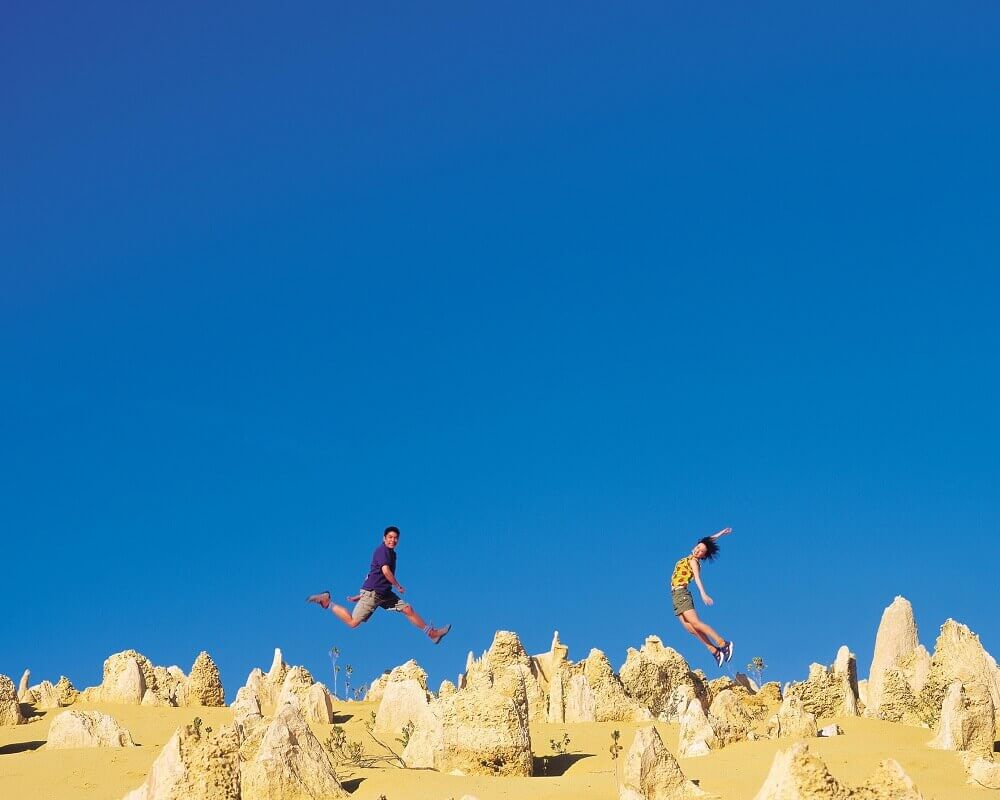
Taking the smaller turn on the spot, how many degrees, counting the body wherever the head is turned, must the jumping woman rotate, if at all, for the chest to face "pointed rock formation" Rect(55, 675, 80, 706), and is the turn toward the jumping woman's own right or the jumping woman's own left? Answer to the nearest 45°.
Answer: approximately 90° to the jumping woman's own right

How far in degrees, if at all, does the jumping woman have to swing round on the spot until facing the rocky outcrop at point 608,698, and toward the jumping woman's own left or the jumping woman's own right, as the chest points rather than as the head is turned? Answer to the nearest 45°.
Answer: approximately 135° to the jumping woman's own right

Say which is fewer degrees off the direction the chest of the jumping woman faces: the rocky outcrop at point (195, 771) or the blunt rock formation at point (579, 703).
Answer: the rocky outcrop

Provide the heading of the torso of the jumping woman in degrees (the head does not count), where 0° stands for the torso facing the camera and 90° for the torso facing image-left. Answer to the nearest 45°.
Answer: approximately 45°

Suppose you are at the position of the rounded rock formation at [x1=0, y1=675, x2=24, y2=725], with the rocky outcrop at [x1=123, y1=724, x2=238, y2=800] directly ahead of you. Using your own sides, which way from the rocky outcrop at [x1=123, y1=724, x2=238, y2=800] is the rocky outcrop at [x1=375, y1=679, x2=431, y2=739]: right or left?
left

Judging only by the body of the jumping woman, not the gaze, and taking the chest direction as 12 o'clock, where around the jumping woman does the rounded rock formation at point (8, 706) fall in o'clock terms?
The rounded rock formation is roughly at 2 o'clock from the jumping woman.

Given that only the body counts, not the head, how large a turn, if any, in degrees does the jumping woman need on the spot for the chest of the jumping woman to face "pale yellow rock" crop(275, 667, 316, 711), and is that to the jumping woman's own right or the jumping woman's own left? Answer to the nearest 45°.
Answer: approximately 90° to the jumping woman's own right

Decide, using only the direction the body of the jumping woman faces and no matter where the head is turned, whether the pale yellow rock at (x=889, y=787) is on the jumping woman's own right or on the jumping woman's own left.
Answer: on the jumping woman's own left

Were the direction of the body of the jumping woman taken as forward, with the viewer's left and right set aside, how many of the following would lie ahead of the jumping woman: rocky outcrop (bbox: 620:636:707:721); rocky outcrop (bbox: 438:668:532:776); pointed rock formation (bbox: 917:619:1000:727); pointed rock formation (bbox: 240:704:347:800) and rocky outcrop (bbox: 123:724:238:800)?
3
